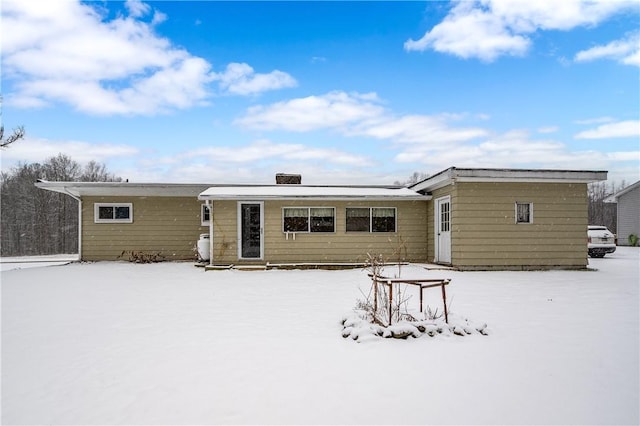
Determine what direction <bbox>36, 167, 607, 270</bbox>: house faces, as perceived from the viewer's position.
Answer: facing the viewer

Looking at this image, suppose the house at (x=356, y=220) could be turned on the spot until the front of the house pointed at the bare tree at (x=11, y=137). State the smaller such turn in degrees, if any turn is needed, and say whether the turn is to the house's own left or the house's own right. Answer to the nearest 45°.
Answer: approximately 90° to the house's own right

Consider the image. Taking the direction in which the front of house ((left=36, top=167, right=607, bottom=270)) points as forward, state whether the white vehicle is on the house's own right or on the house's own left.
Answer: on the house's own left

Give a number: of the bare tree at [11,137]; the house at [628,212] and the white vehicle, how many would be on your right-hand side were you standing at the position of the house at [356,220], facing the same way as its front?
1

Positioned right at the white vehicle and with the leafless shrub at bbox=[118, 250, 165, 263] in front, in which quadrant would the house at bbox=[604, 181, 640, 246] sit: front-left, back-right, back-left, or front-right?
back-right

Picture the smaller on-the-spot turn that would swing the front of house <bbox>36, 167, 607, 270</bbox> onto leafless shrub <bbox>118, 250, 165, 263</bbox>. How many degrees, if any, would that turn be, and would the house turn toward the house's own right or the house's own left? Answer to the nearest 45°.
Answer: approximately 90° to the house's own right

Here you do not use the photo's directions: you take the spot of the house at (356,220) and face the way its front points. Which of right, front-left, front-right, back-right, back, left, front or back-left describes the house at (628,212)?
back-left
